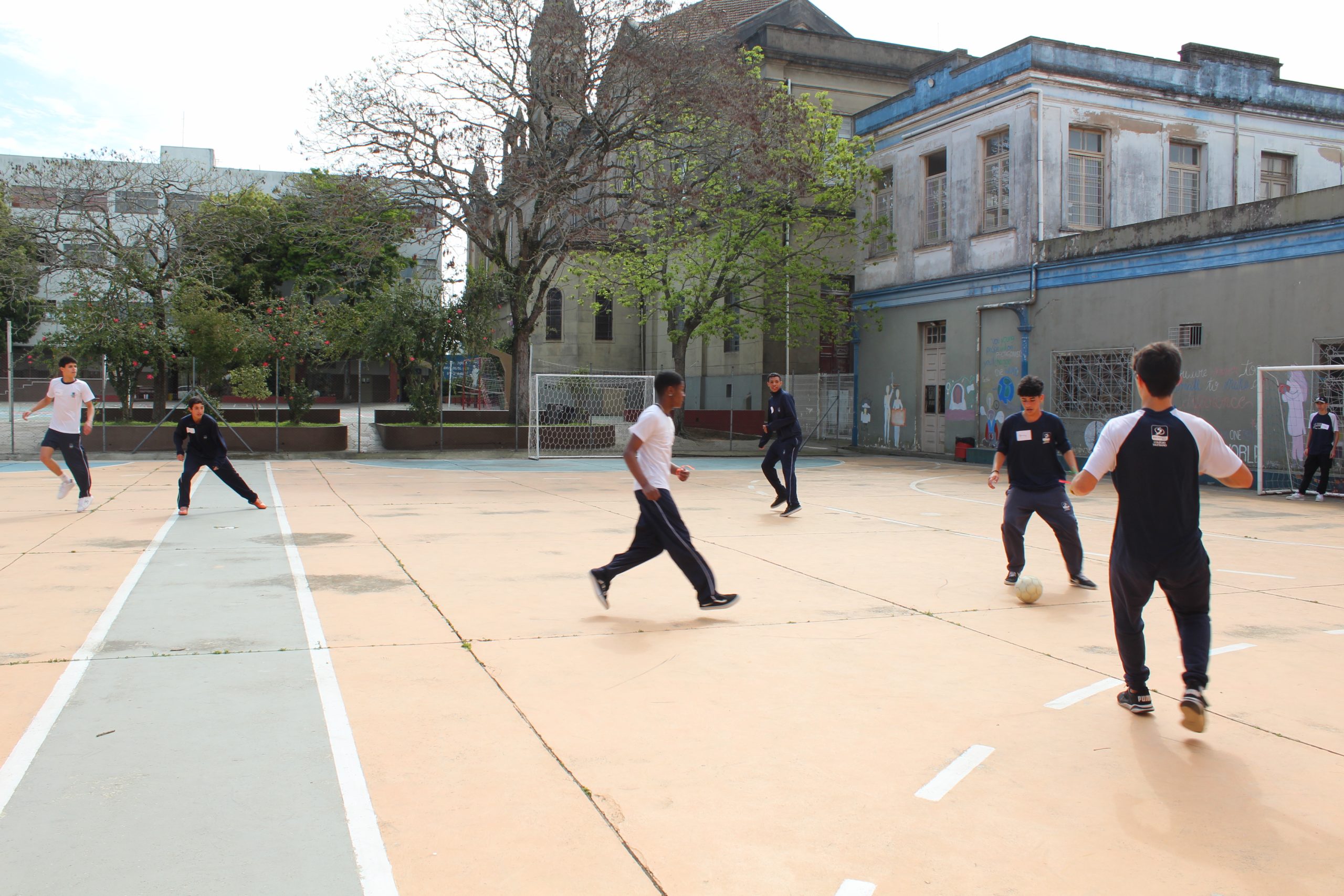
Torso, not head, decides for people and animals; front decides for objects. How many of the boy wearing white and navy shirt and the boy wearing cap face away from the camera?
1

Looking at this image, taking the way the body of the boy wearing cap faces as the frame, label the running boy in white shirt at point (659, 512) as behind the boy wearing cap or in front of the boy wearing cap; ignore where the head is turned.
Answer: in front

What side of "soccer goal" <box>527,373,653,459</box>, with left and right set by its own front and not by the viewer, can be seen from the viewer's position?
front

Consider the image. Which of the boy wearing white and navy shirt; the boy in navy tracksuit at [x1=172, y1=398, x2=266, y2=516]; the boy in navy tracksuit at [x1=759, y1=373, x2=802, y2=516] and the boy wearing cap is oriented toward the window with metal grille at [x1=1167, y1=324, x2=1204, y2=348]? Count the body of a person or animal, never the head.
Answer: the boy wearing white and navy shirt

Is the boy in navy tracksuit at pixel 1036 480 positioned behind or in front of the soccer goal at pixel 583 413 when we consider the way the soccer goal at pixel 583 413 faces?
in front

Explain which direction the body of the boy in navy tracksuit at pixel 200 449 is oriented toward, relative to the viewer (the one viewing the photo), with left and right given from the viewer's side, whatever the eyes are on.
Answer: facing the viewer

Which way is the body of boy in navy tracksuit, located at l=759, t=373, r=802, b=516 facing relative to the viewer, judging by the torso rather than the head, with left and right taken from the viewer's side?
facing the viewer and to the left of the viewer

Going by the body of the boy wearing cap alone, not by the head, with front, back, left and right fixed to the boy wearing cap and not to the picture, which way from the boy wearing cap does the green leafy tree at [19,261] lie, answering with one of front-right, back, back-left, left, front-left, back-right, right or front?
front-right

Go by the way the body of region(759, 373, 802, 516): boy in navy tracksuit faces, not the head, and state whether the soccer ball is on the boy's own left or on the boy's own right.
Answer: on the boy's own left

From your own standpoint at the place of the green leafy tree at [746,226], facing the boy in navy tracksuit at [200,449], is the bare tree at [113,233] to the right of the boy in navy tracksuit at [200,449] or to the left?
right

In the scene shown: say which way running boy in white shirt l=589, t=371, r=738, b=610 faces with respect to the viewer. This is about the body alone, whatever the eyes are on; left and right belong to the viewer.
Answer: facing to the right of the viewer

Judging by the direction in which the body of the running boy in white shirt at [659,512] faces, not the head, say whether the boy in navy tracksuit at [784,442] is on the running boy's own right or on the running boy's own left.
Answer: on the running boy's own left

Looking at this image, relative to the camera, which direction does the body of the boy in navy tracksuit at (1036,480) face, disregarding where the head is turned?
toward the camera

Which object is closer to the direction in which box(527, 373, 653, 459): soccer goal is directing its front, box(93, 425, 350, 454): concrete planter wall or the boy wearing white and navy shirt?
the boy wearing white and navy shirt

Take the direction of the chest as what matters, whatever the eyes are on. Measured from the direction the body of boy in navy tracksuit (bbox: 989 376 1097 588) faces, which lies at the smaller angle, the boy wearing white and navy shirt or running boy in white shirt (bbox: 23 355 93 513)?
the boy wearing white and navy shirt

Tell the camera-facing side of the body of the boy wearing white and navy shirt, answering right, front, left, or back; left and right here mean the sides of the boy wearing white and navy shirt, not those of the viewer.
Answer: back

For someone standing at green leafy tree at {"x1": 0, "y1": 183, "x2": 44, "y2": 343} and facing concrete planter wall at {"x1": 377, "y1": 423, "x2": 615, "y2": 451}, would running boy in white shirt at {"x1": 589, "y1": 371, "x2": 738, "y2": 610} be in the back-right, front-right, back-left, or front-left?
front-right

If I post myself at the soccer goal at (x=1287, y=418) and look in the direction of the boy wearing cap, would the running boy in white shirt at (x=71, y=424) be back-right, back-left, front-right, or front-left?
front-right
